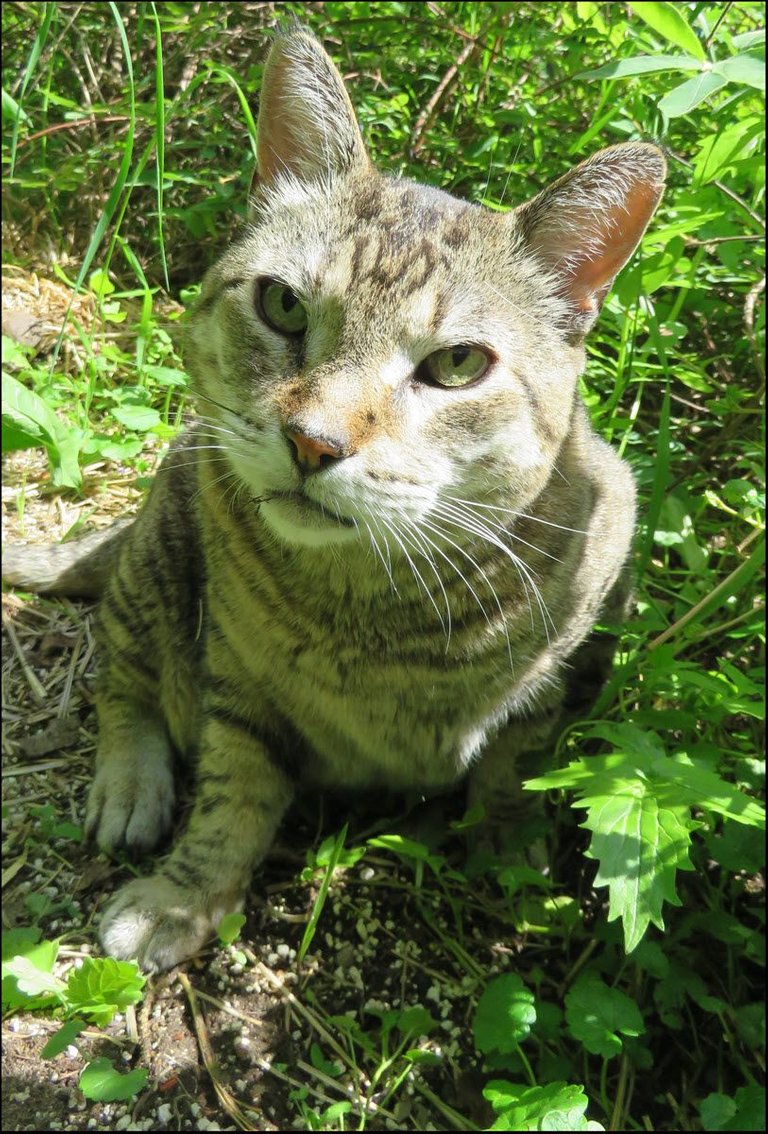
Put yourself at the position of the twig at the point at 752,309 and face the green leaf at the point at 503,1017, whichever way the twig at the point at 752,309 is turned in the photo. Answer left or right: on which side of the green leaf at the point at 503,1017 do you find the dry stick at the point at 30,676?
right

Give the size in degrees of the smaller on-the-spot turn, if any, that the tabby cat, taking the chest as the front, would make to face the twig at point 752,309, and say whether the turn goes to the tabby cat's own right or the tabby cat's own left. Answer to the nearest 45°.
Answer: approximately 135° to the tabby cat's own left

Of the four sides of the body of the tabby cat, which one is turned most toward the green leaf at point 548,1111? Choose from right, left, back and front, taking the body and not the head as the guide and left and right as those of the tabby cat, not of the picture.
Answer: front

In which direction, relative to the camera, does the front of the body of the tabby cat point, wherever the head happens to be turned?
toward the camera

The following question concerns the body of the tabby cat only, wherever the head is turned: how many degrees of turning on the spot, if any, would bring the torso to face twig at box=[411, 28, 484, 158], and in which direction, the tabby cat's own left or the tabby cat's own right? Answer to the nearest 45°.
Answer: approximately 180°
